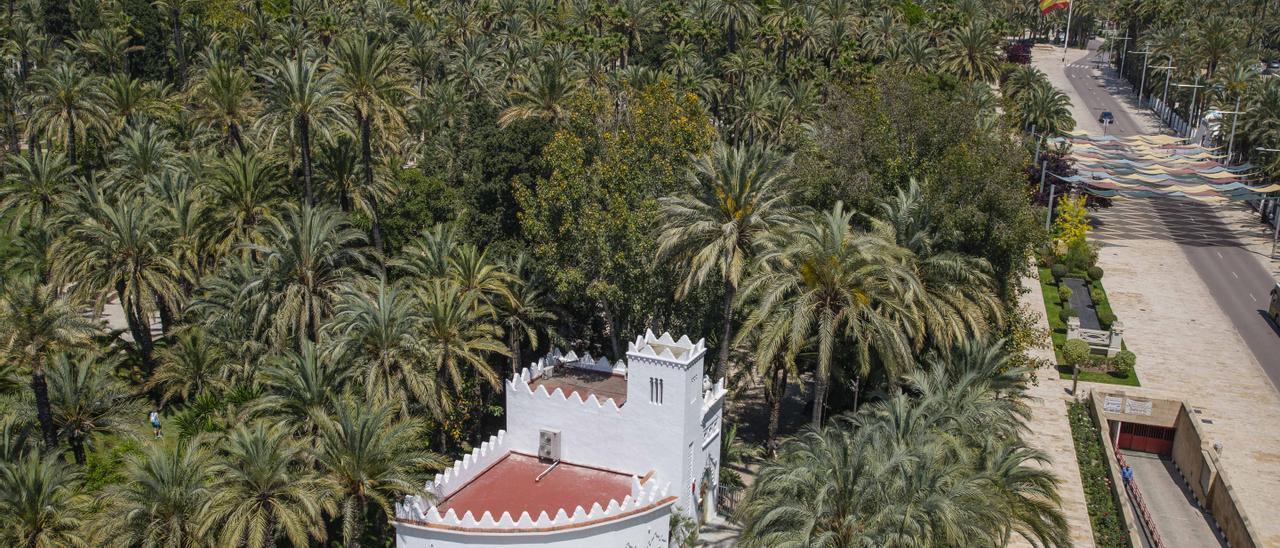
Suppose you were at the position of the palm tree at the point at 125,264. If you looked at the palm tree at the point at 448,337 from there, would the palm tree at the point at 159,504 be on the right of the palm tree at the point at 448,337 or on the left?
right

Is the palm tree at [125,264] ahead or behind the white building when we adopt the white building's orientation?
behind

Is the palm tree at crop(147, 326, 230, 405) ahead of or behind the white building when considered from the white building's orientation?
behind
